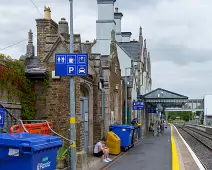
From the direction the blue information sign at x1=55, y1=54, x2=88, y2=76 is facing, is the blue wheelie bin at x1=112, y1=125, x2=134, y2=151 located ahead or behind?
behind

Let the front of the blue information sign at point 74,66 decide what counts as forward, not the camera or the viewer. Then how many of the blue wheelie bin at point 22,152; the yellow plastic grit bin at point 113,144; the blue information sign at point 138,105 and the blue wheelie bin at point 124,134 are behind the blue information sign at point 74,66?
3

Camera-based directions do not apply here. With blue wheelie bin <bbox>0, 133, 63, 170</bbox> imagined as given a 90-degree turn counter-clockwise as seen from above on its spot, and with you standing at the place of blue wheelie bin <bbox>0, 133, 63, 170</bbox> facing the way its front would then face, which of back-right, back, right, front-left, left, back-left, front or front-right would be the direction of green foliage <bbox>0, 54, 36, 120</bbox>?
front-left

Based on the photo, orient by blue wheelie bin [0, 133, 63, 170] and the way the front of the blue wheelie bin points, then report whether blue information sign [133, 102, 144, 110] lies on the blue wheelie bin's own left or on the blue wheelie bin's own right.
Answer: on the blue wheelie bin's own left

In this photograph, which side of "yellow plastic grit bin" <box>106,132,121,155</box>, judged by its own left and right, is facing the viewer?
right

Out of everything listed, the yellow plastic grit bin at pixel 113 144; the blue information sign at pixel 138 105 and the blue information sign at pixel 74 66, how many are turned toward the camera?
2

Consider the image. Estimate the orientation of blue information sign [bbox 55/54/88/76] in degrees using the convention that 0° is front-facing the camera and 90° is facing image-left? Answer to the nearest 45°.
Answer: approximately 0°

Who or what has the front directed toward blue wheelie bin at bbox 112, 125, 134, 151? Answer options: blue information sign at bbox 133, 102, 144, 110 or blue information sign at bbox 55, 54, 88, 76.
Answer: blue information sign at bbox 133, 102, 144, 110

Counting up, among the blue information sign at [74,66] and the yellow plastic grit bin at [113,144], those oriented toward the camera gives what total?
1

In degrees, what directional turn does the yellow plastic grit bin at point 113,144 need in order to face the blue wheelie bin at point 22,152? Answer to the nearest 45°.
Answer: approximately 90° to its right
